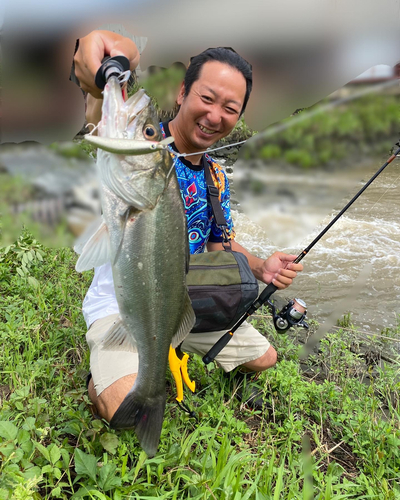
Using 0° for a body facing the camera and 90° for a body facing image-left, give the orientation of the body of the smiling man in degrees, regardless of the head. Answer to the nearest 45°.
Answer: approximately 0°
